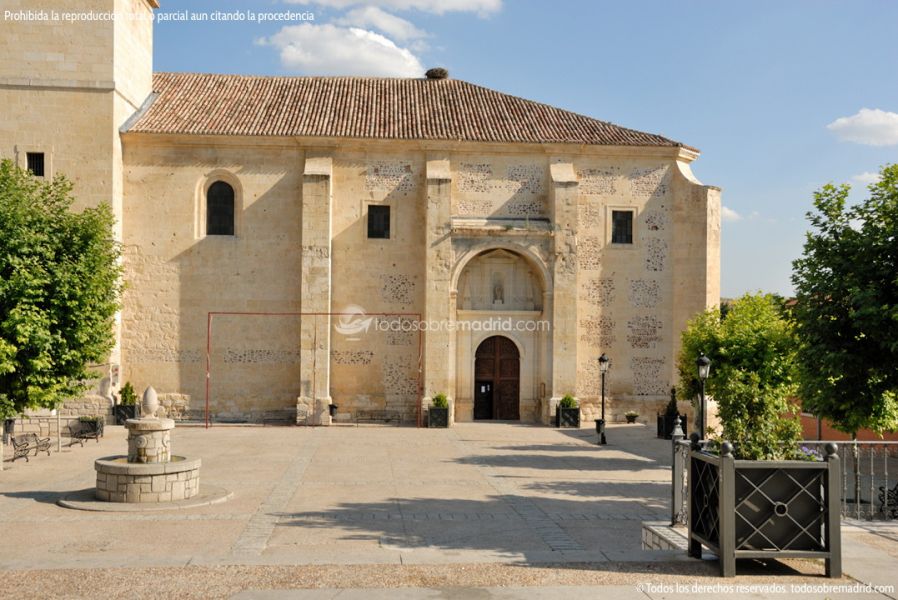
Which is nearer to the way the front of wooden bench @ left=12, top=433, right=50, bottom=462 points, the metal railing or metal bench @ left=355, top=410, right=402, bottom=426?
the metal railing

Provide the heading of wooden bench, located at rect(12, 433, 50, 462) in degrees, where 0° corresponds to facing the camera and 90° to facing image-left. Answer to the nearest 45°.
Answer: approximately 315°

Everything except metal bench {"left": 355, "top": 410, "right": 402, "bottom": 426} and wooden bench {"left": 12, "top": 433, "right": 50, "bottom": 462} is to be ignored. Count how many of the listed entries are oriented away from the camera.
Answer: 0

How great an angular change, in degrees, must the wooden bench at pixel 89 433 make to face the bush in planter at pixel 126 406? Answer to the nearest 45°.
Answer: approximately 135° to its left

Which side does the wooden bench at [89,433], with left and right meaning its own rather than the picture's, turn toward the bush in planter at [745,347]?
front

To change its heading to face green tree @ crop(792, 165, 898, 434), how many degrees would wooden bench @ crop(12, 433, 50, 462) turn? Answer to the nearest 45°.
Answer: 0° — it already faces it

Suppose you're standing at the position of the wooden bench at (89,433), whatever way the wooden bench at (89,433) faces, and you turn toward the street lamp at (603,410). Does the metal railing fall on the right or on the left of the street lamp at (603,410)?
right

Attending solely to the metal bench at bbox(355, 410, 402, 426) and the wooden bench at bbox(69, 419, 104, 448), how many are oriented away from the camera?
0

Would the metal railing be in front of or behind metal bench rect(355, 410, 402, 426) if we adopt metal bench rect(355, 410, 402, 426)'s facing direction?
in front

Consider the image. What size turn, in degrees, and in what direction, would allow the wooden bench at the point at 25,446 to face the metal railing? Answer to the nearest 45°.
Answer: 0° — it already faces it
